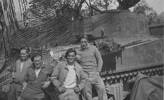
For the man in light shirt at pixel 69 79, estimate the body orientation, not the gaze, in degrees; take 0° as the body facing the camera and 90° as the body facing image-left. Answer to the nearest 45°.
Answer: approximately 0°

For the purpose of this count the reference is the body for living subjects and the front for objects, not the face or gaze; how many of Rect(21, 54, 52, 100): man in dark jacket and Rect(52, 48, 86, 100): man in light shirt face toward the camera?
2

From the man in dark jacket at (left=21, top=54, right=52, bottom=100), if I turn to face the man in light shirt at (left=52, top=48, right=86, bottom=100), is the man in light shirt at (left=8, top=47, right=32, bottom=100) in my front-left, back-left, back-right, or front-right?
back-left

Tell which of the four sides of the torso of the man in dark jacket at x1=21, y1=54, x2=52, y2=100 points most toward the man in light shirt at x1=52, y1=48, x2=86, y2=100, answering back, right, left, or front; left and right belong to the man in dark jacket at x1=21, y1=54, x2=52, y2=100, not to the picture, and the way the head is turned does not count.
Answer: left

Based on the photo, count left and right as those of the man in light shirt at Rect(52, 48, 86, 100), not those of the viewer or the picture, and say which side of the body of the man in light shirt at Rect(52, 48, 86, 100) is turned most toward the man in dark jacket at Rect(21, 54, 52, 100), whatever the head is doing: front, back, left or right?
right

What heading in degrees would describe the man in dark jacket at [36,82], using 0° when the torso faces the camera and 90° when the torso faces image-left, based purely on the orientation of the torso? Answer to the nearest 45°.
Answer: approximately 0°

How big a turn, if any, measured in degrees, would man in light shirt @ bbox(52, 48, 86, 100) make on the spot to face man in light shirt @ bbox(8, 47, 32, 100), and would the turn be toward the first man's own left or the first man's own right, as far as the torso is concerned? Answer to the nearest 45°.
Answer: approximately 90° to the first man's own right
